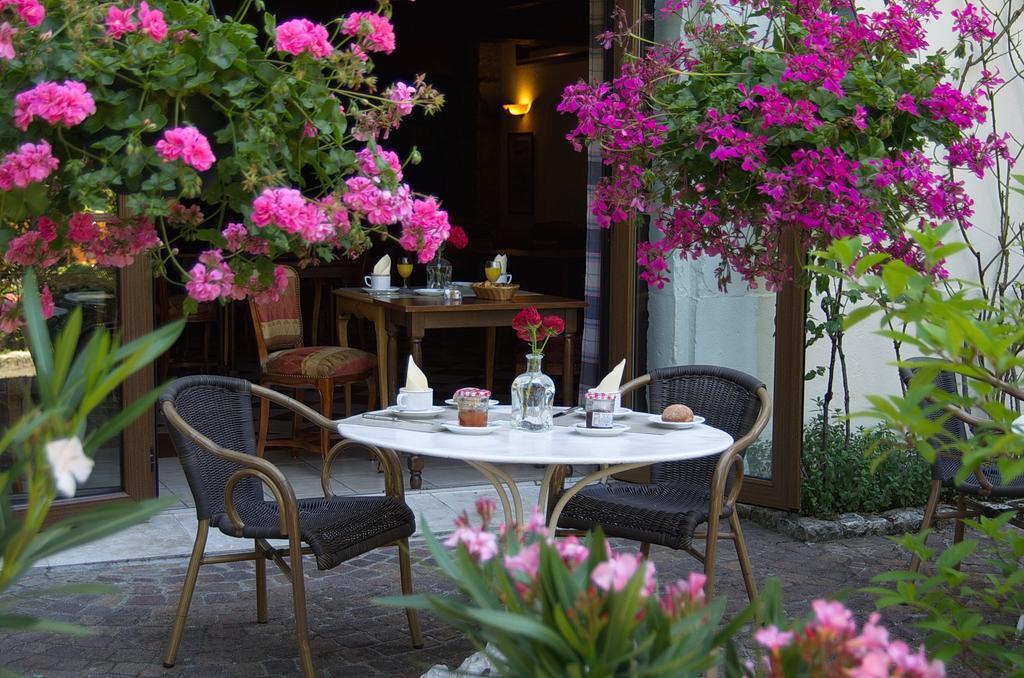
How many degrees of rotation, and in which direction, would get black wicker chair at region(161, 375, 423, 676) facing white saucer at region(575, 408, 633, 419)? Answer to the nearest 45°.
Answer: approximately 45° to its left

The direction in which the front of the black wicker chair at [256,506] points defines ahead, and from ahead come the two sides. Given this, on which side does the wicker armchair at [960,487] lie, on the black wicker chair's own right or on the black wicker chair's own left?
on the black wicker chair's own left

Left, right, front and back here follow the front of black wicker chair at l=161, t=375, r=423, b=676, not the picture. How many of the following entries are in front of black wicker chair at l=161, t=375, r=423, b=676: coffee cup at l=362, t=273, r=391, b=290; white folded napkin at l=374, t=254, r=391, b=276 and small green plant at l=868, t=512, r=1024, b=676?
1

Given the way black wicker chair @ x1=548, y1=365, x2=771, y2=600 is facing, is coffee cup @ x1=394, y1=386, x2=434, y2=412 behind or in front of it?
in front

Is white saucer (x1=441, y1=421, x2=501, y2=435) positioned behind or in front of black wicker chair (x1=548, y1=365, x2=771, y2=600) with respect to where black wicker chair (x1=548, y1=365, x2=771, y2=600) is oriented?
in front

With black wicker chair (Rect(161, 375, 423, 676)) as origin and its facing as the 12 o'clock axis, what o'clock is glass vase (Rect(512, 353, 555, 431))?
The glass vase is roughly at 11 o'clock from the black wicker chair.

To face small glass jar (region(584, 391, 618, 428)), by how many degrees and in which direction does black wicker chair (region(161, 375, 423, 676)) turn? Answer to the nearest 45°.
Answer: approximately 45° to its left

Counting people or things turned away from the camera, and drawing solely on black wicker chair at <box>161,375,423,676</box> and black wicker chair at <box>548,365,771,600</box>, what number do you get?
0

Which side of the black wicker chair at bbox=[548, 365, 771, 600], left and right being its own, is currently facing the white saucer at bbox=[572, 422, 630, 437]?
front

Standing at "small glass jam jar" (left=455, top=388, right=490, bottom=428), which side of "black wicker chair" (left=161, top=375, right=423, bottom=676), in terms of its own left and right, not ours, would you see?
front

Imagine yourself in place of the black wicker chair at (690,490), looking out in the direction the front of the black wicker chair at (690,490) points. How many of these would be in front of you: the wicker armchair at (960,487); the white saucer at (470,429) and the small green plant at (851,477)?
1

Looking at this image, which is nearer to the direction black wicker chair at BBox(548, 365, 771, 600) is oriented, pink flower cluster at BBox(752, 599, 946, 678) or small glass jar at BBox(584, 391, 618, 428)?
the small glass jar

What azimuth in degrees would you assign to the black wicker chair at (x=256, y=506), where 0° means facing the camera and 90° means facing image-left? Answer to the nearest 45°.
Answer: approximately 315°

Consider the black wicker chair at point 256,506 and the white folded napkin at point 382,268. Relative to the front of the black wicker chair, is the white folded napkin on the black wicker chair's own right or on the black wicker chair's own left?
on the black wicker chair's own left
